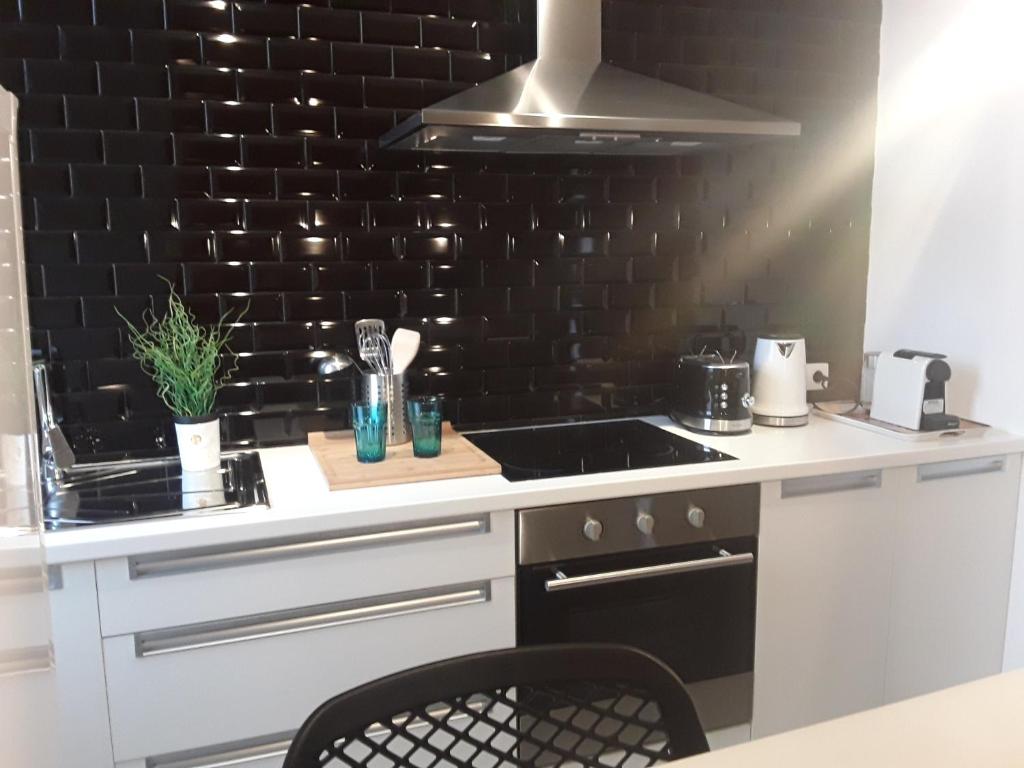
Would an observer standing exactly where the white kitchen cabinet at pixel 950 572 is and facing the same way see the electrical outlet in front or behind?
behind

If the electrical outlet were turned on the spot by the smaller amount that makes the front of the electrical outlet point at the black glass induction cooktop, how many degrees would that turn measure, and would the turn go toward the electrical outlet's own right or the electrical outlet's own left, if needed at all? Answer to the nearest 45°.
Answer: approximately 45° to the electrical outlet's own right

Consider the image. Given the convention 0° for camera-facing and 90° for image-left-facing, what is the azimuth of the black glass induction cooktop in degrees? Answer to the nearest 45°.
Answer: approximately 315°

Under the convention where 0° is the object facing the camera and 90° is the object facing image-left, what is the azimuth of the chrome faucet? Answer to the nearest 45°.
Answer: approximately 315°

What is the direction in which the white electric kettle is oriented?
toward the camera

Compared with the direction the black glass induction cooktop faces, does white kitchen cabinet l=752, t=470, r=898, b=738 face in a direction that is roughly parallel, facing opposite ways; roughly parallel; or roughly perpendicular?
roughly parallel

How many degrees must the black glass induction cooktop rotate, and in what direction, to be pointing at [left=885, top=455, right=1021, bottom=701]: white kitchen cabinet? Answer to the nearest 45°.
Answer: approximately 45° to its left

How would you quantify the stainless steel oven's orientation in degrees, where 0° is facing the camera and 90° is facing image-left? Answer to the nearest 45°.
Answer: approximately 315°

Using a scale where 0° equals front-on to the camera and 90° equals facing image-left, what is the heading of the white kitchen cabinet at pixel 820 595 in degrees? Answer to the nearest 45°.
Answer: approximately 315°

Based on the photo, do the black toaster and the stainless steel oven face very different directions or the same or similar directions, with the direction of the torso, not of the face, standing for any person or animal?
same or similar directions

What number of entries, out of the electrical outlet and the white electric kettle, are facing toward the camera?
2

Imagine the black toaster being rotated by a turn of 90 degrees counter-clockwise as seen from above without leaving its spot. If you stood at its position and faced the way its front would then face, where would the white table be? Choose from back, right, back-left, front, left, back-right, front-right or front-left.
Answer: back-right

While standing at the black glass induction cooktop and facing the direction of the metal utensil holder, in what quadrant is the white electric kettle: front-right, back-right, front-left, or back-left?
back-right

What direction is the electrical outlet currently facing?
toward the camera

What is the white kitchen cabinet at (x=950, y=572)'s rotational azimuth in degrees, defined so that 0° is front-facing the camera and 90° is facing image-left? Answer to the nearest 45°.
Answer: approximately 315°

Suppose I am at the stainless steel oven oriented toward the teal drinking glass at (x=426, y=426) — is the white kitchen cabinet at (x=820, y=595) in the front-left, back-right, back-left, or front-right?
back-right

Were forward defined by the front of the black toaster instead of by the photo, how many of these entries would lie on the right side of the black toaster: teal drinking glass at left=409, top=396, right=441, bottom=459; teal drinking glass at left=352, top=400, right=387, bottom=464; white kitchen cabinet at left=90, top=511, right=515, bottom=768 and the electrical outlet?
3
